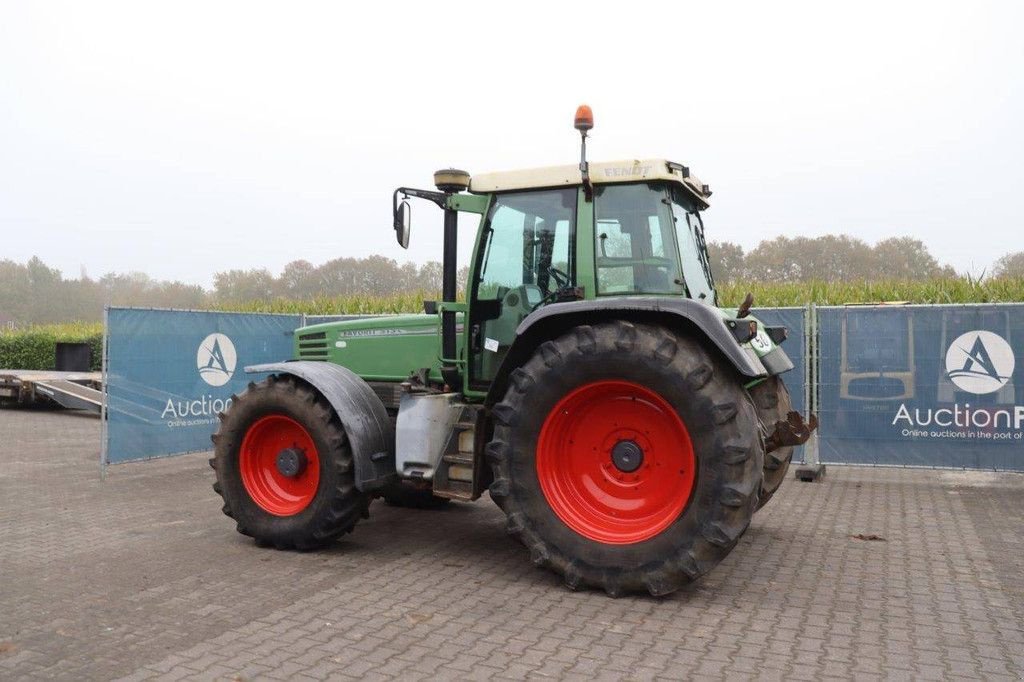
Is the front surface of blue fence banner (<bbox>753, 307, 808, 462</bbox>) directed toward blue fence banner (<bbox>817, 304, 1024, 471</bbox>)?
no

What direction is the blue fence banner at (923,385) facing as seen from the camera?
toward the camera

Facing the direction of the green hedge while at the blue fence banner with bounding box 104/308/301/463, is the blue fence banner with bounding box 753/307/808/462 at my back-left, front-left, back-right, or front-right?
back-right

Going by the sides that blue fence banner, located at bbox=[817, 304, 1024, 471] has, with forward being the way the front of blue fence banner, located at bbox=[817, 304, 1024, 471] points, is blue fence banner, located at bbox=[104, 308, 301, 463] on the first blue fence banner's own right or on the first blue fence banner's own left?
on the first blue fence banner's own right

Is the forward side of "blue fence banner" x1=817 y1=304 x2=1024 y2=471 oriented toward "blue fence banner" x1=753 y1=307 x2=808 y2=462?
no

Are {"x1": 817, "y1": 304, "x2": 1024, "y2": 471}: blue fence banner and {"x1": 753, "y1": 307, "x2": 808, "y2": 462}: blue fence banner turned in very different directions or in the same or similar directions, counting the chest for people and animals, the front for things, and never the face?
same or similar directions

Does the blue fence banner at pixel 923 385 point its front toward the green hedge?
no

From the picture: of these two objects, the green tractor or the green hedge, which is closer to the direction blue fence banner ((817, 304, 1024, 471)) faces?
the green tractor

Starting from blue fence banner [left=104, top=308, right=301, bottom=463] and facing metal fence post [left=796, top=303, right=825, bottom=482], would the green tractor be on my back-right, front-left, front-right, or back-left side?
front-right

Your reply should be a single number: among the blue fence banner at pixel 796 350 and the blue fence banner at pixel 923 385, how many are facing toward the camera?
2

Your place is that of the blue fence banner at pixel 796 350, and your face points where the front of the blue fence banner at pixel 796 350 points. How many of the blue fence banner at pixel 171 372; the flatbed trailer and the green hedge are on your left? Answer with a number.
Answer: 0

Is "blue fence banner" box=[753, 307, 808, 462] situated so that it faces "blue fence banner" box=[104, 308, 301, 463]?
no

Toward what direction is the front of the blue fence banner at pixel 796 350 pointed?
toward the camera

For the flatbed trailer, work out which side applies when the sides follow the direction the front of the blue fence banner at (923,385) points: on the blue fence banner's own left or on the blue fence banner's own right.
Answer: on the blue fence banner's own right
